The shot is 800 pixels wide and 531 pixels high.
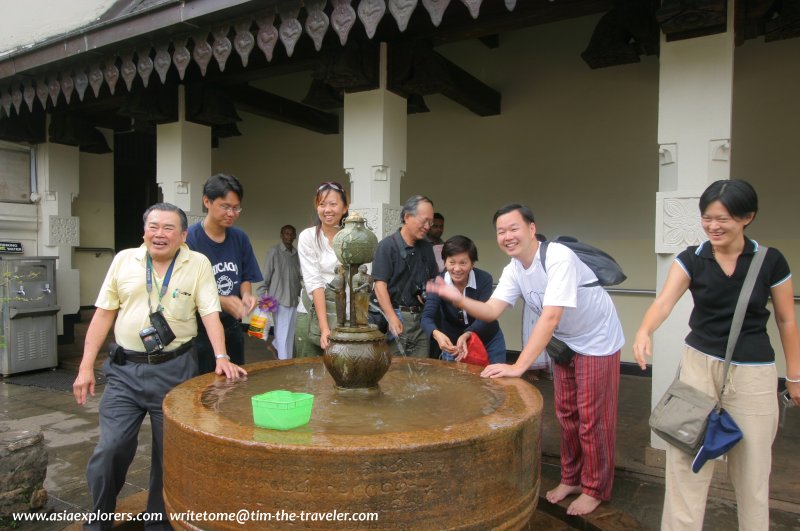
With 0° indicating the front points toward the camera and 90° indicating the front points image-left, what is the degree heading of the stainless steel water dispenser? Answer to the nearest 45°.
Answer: approximately 315°

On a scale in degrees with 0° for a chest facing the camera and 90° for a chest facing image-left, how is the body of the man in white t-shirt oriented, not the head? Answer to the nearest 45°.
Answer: approximately 45°

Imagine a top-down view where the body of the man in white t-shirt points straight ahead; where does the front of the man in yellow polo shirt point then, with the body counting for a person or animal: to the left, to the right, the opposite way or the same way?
to the left

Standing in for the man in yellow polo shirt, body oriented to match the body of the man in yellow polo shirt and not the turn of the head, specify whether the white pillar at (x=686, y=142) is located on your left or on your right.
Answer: on your left

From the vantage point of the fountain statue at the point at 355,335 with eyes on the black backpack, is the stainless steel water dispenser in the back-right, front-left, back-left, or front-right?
back-left

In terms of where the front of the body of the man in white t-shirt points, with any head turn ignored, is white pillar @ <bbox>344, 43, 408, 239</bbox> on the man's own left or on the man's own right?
on the man's own right

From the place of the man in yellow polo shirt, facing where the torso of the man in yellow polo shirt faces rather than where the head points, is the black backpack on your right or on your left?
on your left

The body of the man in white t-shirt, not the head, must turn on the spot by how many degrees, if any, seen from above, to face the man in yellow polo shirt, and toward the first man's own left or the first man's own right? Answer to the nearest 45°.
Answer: approximately 45° to the first man's own right
